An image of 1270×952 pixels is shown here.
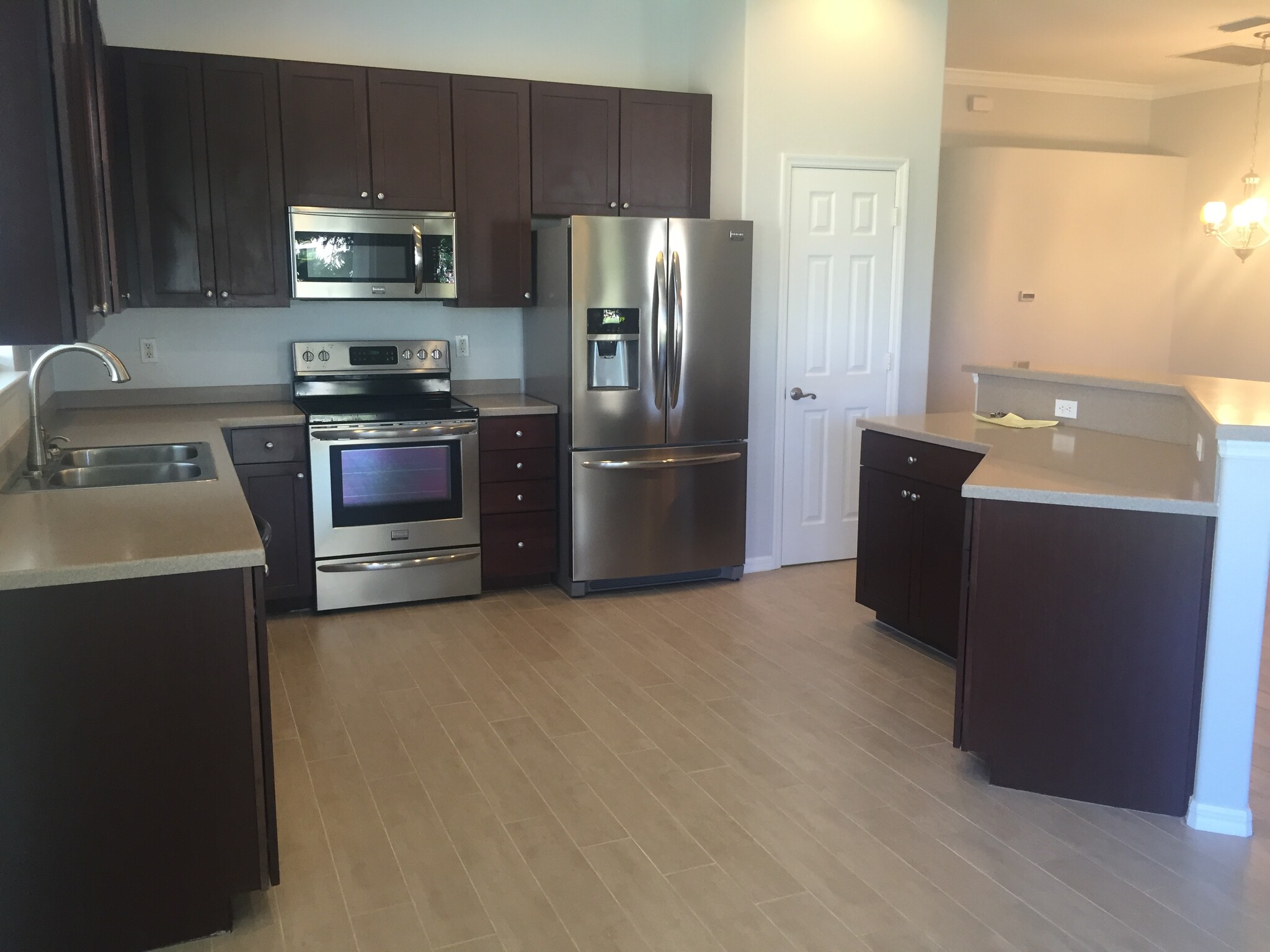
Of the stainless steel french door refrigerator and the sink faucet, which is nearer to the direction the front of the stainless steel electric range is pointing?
the sink faucet

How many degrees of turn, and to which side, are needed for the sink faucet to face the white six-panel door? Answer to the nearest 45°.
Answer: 0° — it already faces it

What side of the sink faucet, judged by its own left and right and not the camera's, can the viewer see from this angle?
right

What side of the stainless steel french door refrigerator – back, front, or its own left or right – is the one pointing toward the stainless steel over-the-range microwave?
right

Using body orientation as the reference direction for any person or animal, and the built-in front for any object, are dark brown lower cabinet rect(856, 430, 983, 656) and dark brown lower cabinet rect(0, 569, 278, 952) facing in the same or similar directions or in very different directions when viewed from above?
very different directions

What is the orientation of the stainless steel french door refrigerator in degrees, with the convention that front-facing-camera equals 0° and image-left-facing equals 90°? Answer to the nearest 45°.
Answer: approximately 0°

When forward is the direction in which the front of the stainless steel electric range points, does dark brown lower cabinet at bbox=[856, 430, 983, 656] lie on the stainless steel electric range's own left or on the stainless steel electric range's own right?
on the stainless steel electric range's own left

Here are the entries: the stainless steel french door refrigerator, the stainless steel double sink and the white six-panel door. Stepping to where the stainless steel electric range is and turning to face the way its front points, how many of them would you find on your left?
2

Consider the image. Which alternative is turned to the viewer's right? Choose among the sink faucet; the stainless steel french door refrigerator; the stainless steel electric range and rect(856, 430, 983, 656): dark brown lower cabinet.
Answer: the sink faucet

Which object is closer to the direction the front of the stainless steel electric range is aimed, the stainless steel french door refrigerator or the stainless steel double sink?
the stainless steel double sink
